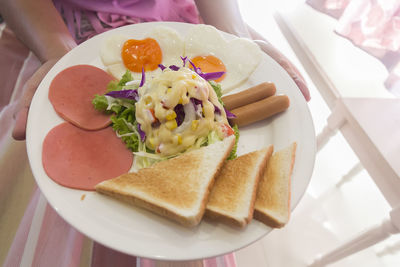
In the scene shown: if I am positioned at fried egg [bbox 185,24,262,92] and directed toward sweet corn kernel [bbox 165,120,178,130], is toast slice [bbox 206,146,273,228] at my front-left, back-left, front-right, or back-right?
front-left

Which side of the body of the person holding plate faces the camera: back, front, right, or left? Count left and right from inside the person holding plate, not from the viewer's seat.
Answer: front
